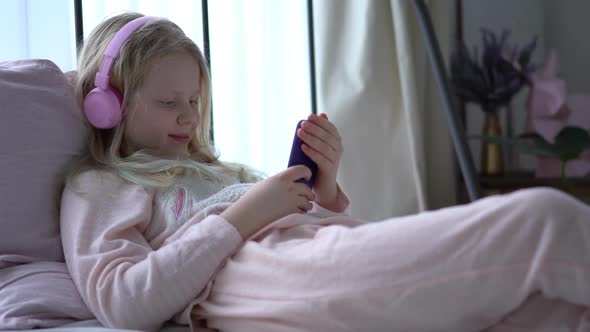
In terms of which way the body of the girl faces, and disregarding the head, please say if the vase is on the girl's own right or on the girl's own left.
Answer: on the girl's own left

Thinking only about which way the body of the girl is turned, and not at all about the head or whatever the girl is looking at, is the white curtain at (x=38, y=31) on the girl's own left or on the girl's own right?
on the girl's own left

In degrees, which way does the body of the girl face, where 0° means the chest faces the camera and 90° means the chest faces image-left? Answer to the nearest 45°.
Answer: approximately 270°

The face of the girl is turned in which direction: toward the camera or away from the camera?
toward the camera
